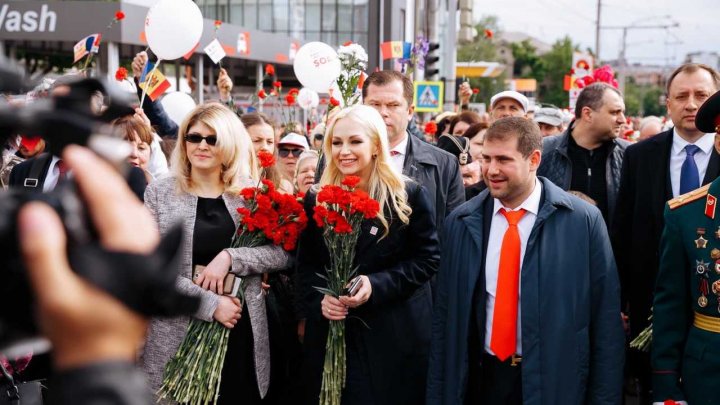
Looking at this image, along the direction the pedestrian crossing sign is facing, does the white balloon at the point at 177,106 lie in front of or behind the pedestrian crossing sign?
in front

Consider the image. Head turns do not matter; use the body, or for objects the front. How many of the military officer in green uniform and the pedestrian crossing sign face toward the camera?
2

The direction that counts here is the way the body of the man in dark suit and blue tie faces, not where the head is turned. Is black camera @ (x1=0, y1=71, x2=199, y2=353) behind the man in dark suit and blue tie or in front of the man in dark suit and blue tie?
in front

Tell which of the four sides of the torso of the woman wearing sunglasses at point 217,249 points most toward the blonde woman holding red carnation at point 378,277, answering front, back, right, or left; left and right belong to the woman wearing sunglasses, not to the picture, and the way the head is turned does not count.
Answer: left

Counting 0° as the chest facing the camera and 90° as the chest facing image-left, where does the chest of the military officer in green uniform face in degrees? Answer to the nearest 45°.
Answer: approximately 0°

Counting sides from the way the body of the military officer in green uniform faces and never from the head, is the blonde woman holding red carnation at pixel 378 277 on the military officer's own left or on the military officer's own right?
on the military officer's own right

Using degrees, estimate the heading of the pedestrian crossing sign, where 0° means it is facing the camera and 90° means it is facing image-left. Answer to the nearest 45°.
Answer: approximately 0°

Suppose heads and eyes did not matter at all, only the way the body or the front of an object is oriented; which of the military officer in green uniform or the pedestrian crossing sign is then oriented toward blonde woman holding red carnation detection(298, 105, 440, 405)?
the pedestrian crossing sign

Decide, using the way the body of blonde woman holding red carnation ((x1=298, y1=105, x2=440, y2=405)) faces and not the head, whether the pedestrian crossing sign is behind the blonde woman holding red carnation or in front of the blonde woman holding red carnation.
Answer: behind
